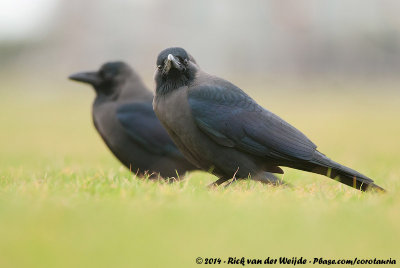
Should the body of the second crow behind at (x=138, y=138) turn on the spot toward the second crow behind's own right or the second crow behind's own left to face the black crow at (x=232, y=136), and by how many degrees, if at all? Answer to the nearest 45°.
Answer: approximately 135° to the second crow behind's own left

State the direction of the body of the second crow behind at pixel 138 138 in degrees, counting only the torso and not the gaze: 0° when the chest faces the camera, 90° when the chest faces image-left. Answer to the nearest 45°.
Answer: approximately 90°
